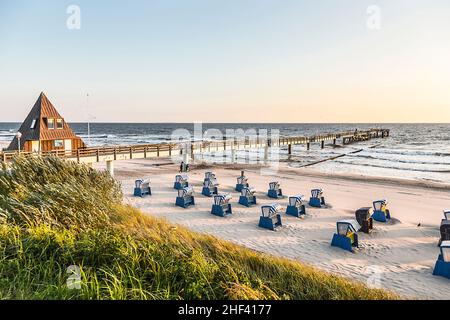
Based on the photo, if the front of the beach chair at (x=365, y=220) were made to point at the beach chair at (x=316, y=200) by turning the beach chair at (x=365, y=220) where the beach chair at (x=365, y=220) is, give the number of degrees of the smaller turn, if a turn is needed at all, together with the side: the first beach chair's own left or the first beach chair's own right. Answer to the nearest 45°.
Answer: approximately 90° to the first beach chair's own left

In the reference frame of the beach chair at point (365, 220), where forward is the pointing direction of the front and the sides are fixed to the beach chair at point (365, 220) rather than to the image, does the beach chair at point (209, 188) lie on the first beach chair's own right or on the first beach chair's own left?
on the first beach chair's own left

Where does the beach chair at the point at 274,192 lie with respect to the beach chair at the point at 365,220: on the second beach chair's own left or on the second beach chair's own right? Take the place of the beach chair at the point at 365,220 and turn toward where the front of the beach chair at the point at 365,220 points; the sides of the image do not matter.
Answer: on the second beach chair's own left

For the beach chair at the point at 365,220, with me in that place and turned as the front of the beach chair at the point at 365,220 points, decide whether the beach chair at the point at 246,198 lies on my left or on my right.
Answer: on my left

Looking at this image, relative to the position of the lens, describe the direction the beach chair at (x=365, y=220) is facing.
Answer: facing away from the viewer and to the right of the viewer

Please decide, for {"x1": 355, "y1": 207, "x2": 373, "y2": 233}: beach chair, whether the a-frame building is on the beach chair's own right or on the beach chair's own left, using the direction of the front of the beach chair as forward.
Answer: on the beach chair's own left

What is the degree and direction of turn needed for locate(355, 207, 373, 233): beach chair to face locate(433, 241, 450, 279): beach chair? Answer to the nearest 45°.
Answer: approximately 90° to its right
